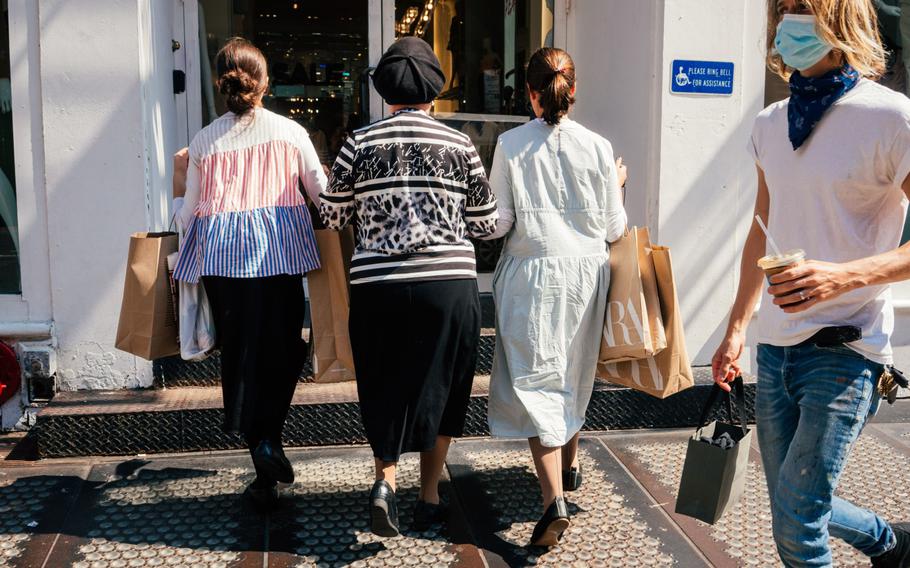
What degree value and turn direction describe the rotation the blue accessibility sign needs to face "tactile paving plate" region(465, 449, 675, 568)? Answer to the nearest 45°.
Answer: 0° — it already faces it

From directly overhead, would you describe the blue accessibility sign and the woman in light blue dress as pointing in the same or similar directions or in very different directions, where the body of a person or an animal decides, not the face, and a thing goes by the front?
very different directions

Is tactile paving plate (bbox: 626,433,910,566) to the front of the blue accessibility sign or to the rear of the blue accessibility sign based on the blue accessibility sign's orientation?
to the front

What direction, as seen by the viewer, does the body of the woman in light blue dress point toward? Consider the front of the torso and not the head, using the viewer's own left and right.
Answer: facing away from the viewer

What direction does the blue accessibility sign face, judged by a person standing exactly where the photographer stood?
facing the viewer

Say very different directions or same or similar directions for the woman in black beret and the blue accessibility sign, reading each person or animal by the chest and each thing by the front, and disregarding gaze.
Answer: very different directions

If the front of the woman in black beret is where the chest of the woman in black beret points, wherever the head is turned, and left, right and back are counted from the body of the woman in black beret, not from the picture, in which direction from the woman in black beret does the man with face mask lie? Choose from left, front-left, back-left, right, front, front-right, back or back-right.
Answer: back-right

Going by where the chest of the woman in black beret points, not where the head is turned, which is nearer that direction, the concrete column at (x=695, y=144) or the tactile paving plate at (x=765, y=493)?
the concrete column

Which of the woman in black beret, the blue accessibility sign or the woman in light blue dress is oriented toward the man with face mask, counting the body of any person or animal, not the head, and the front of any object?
the blue accessibility sign

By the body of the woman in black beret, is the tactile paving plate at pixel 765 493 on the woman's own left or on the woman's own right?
on the woman's own right

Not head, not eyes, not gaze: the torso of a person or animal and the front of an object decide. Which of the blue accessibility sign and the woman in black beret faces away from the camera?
the woman in black beret

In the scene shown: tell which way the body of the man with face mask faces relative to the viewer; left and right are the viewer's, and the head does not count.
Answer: facing the viewer and to the left of the viewer

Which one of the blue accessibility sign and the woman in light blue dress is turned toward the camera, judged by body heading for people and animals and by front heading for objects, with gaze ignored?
the blue accessibility sign

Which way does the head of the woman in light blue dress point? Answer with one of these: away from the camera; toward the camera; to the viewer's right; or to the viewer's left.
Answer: away from the camera

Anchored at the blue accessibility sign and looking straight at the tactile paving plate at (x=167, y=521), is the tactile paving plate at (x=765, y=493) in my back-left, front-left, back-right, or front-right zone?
front-left

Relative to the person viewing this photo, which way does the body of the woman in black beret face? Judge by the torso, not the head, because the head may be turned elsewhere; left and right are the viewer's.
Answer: facing away from the viewer

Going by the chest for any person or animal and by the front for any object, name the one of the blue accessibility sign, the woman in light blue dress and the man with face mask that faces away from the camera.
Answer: the woman in light blue dress

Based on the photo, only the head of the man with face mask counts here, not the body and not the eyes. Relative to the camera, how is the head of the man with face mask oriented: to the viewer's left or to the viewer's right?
to the viewer's left

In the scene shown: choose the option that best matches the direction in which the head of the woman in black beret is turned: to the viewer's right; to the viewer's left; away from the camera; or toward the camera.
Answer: away from the camera
